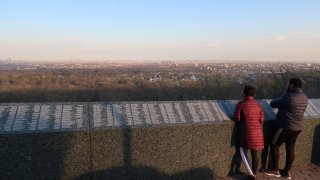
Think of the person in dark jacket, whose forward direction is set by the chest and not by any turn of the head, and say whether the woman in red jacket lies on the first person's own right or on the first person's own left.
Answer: on the first person's own left

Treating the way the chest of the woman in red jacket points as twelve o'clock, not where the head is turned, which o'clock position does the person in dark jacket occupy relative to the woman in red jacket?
The person in dark jacket is roughly at 2 o'clock from the woman in red jacket.

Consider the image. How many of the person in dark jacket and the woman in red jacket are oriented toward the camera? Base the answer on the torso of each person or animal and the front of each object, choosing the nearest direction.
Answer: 0

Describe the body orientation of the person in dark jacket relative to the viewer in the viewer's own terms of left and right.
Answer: facing away from the viewer and to the left of the viewer

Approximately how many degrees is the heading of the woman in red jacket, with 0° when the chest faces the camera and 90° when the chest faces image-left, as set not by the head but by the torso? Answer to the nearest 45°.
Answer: approximately 180°
